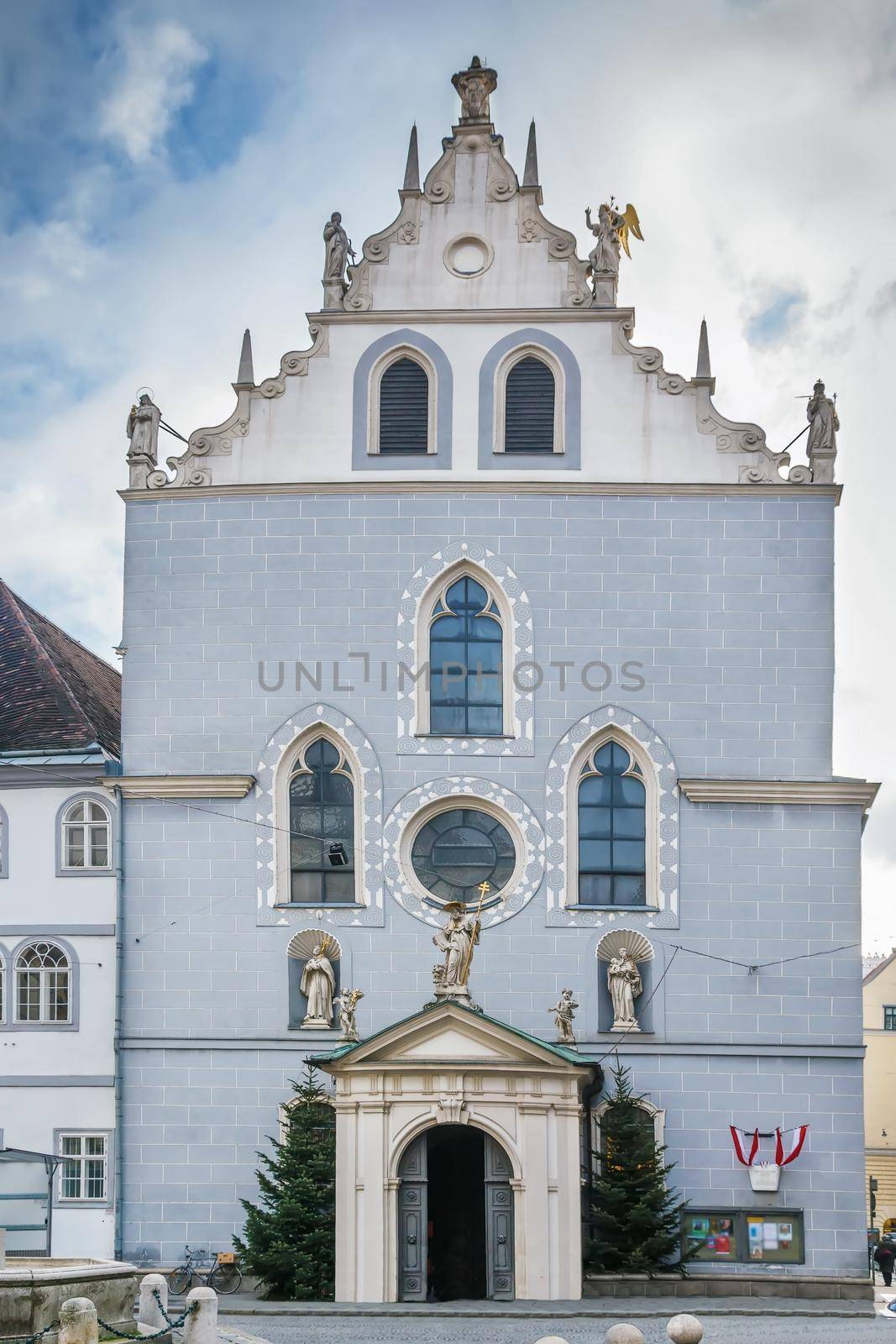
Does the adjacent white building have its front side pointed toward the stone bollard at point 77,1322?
yes

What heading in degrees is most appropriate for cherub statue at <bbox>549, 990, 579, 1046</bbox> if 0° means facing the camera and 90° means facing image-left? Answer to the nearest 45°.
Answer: approximately 0°

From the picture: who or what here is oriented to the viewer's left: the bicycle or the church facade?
the bicycle

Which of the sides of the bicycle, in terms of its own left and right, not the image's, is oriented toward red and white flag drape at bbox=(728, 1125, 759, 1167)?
back

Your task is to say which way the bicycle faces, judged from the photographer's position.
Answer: facing to the left of the viewer

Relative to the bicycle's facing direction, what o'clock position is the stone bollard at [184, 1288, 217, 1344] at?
The stone bollard is roughly at 9 o'clock from the bicycle.
